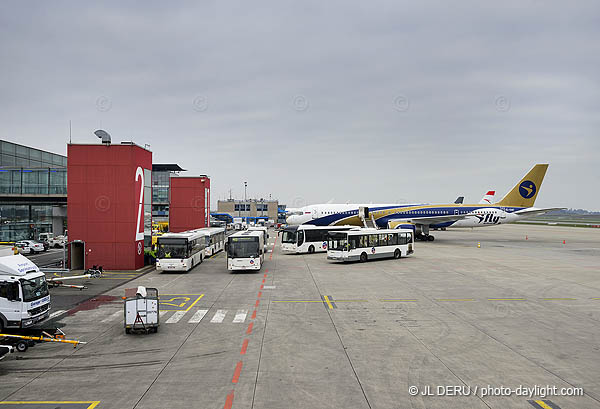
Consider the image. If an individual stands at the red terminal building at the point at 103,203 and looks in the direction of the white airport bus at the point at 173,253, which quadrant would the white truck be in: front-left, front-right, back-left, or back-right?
front-right

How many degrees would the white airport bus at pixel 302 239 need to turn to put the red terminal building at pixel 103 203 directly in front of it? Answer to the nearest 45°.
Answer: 0° — it already faces it

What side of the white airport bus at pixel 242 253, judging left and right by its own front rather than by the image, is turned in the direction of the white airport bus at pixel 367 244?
left

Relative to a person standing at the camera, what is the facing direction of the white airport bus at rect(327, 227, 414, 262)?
facing the viewer and to the left of the viewer

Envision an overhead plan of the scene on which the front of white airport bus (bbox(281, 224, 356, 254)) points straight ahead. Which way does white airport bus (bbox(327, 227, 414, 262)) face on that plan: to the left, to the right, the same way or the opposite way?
the same way

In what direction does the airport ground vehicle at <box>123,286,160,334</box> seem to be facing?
toward the camera

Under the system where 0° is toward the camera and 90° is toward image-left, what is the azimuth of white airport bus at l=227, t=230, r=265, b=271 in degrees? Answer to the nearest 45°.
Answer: approximately 0°

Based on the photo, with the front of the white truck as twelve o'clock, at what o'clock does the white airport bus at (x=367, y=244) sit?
The white airport bus is roughly at 10 o'clock from the white truck.

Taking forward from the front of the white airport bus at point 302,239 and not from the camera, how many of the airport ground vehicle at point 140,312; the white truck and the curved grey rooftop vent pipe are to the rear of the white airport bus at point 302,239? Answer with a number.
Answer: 0

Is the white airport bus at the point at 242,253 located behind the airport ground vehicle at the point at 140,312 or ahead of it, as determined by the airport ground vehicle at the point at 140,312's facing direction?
behind

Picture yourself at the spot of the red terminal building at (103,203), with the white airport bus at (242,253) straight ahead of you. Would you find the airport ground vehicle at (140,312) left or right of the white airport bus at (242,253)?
right

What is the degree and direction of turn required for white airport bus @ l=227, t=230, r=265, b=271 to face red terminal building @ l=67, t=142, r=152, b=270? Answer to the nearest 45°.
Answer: approximately 90° to its right

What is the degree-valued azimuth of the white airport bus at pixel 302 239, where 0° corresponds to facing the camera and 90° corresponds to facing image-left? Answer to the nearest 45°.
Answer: approximately 45°

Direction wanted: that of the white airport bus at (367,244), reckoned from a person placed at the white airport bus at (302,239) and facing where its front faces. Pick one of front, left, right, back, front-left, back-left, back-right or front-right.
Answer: left

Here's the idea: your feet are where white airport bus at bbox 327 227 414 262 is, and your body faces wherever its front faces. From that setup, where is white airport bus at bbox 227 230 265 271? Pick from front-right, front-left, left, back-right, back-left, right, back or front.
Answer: front

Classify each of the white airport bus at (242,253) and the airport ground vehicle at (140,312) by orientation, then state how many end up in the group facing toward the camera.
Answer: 2
